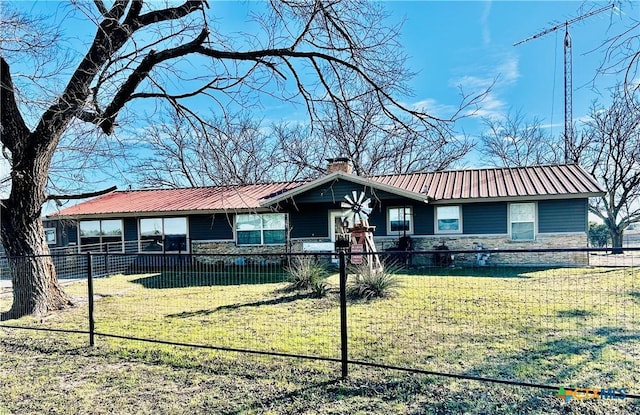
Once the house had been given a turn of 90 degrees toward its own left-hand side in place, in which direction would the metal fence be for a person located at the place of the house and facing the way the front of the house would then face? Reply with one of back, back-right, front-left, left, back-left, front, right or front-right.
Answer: right

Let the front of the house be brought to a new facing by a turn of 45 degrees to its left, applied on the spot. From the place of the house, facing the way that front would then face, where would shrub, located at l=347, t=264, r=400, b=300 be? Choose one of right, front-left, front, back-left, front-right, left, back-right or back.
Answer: front-right

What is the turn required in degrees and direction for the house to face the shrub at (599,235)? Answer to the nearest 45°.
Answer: approximately 135° to its left

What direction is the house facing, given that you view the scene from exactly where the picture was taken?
facing the viewer

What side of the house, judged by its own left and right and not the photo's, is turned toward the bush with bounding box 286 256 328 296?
front

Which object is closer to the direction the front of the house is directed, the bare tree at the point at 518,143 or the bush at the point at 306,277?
the bush

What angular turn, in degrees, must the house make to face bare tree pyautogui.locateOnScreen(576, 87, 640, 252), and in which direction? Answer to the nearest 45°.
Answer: approximately 135° to its left

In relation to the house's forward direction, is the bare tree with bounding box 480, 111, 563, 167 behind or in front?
behind
